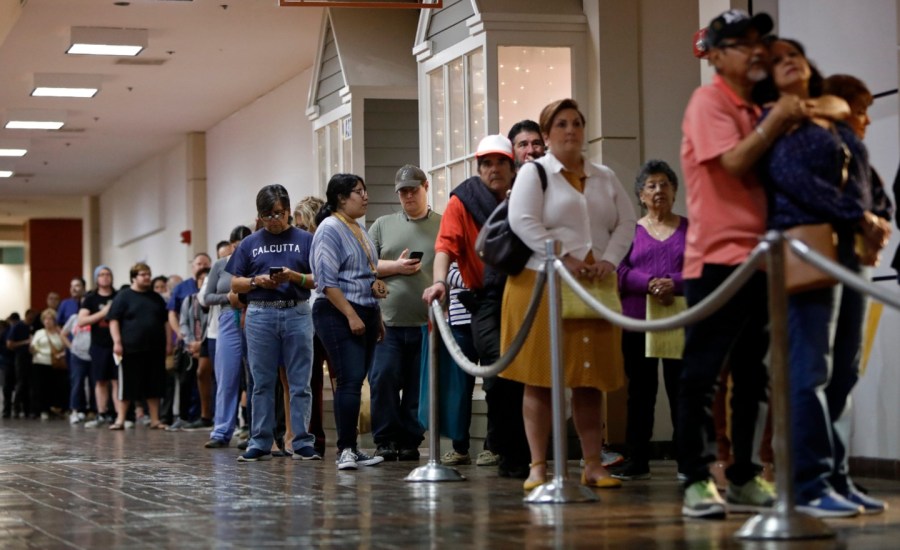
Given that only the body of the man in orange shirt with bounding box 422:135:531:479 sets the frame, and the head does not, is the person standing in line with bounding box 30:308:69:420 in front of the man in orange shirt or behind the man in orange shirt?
behind

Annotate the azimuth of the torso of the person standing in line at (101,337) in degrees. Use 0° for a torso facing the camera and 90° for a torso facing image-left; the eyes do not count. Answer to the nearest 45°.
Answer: approximately 315°

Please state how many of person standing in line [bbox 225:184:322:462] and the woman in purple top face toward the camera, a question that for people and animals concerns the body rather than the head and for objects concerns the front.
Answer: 2

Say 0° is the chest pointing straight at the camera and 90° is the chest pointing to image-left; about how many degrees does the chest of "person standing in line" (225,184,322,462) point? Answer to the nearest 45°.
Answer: approximately 0°
